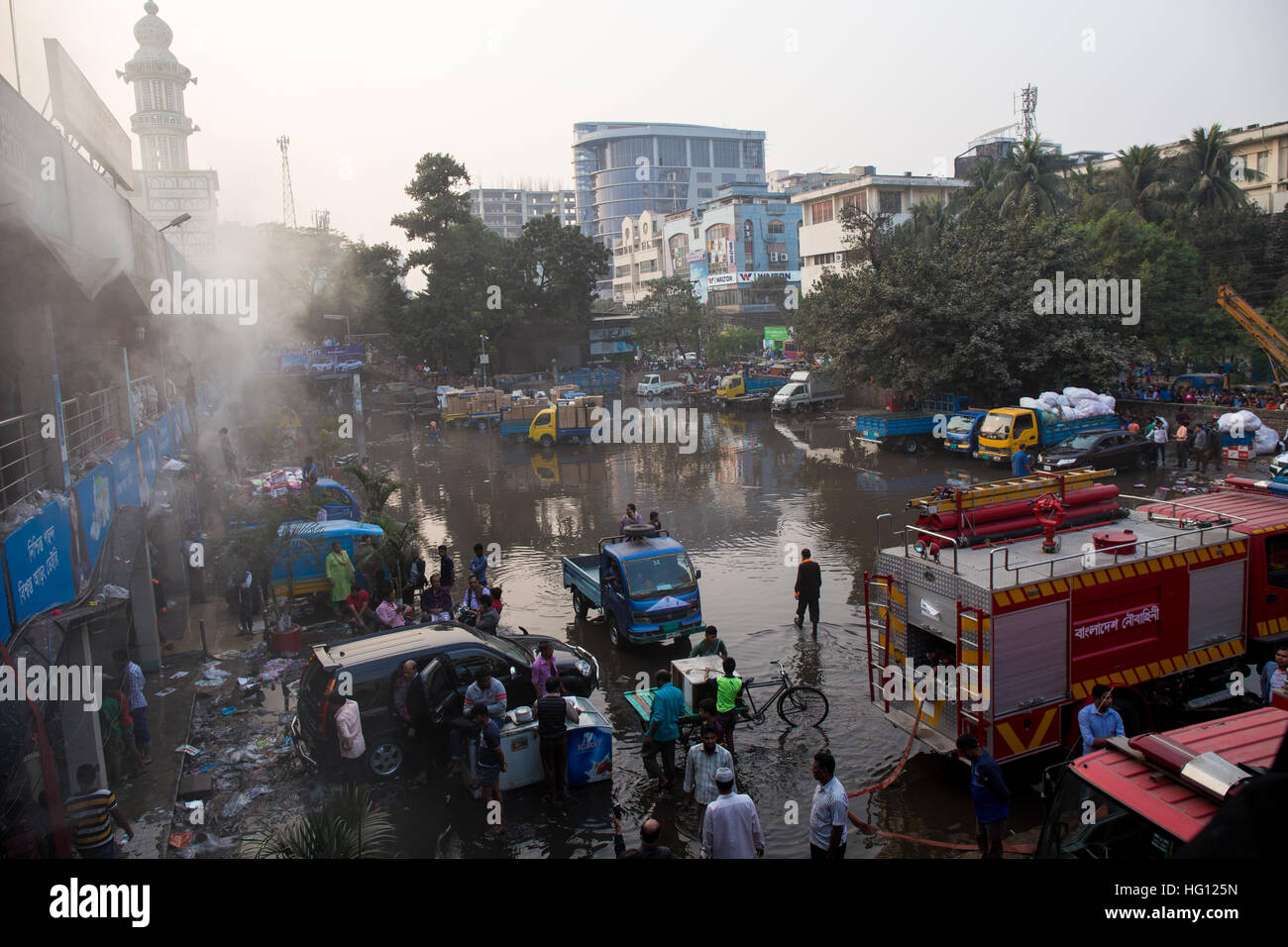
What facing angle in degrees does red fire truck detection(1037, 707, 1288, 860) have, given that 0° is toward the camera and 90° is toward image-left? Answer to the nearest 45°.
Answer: approximately 45°

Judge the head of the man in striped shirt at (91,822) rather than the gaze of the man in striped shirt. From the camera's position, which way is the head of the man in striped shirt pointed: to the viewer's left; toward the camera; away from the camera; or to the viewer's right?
away from the camera

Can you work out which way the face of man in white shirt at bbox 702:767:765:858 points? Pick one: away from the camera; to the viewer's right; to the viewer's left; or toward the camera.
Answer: away from the camera

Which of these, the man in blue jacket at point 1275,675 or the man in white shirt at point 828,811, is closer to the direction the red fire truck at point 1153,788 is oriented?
the man in white shirt

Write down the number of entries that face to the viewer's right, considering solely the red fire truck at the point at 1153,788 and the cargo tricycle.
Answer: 1

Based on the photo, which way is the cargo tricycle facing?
to the viewer's right

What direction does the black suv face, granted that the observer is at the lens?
facing away from the viewer and to the right of the viewer

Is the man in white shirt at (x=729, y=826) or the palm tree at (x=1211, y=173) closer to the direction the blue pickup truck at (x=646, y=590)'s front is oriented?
the man in white shirt

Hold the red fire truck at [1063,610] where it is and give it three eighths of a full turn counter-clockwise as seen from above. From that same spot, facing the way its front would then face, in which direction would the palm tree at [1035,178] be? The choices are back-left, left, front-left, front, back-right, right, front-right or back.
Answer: right

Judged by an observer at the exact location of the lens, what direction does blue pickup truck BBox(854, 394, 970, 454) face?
facing away from the viewer and to the right of the viewer

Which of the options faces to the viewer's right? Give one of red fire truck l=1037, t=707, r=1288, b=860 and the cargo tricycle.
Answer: the cargo tricycle

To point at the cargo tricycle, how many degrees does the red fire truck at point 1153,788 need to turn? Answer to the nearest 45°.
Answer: approximately 90° to its right

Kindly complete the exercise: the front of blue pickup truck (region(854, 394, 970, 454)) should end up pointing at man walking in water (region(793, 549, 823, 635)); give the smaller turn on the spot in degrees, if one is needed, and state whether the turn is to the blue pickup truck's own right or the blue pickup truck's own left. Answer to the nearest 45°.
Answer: approximately 135° to the blue pickup truck's own right
